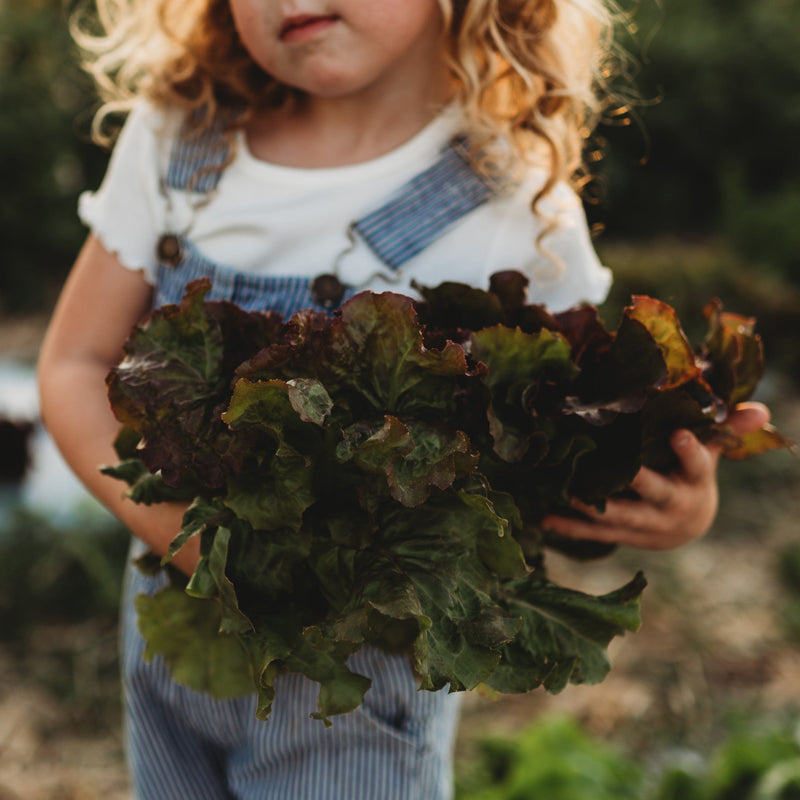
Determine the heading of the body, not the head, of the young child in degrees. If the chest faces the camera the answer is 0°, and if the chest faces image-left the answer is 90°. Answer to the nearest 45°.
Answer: approximately 45°

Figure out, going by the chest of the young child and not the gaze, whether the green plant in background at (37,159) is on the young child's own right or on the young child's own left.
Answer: on the young child's own right

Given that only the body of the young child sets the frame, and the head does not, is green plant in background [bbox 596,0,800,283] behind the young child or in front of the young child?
behind
